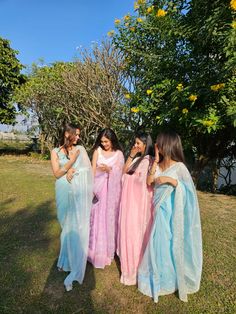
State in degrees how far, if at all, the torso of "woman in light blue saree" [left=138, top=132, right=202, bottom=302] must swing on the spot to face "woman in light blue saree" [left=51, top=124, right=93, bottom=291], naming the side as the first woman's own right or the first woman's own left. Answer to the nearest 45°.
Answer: approximately 45° to the first woman's own right

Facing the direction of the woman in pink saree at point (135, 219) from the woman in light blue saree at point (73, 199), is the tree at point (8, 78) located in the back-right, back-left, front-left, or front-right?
back-left

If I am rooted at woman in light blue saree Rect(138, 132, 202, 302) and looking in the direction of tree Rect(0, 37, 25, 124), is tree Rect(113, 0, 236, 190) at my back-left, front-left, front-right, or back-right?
front-right

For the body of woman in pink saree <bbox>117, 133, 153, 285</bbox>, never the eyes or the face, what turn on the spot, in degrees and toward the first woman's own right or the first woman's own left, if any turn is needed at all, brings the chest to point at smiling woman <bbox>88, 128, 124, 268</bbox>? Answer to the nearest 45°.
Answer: approximately 90° to the first woman's own right

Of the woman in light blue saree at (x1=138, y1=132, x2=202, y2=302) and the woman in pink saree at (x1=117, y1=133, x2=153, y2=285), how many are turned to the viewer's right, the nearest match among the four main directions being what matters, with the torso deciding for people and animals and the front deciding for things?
0

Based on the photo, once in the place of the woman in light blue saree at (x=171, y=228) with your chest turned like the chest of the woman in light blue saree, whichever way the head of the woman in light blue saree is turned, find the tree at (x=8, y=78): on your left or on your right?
on your right

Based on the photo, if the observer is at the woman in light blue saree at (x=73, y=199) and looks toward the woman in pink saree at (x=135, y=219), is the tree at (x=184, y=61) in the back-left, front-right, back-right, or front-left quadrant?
front-left

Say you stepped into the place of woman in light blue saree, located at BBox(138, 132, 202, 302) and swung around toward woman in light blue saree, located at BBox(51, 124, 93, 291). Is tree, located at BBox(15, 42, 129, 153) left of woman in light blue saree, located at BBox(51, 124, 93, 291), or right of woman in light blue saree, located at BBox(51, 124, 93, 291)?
right

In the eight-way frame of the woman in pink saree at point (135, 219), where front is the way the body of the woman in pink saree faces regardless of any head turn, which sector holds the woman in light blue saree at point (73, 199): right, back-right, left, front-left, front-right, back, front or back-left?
front-right

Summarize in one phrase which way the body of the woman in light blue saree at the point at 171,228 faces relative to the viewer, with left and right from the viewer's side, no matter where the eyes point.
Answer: facing the viewer and to the left of the viewer
